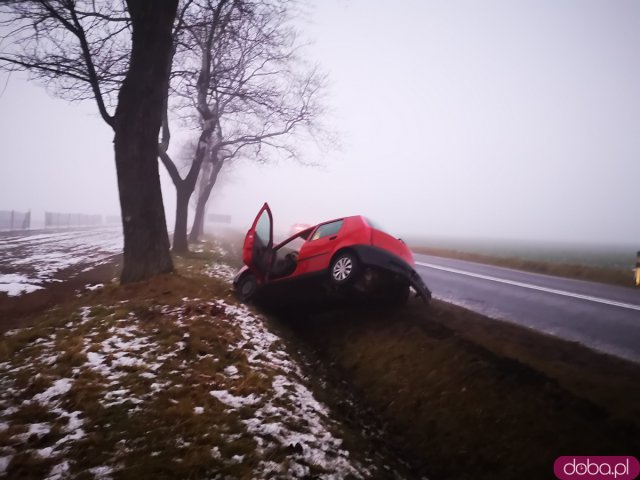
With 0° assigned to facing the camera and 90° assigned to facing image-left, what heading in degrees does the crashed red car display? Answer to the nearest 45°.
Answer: approximately 135°

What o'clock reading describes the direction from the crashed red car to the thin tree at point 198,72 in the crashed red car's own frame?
The thin tree is roughly at 12 o'clock from the crashed red car.
